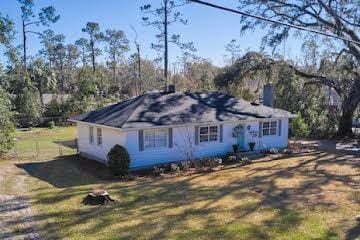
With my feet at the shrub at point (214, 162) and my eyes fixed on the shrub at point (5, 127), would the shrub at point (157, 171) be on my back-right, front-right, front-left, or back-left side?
front-left

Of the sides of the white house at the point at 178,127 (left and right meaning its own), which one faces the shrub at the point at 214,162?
front

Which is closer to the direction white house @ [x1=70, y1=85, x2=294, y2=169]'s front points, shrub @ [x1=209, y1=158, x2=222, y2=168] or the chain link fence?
the shrub

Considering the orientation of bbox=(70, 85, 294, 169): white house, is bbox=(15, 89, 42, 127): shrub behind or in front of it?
behind

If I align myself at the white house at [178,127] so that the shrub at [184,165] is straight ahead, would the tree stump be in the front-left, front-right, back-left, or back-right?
front-right

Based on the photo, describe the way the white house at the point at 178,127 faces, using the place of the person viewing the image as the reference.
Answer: facing the viewer and to the right of the viewer

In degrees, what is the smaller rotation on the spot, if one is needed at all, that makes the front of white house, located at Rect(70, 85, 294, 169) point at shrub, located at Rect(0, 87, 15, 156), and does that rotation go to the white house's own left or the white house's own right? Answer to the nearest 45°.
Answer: approximately 135° to the white house's own right

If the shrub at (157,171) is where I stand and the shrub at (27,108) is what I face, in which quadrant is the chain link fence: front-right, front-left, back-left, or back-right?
front-left

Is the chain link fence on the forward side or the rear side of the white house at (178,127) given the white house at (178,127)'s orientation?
on the rear side

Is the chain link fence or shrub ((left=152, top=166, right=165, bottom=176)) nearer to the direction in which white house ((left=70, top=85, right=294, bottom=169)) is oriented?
the shrub

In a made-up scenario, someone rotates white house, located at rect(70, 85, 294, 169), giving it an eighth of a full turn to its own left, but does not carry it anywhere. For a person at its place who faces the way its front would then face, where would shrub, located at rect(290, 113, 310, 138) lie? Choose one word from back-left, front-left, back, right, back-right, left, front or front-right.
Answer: front-left
